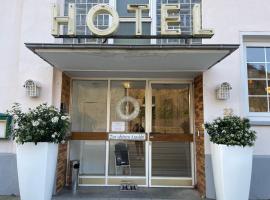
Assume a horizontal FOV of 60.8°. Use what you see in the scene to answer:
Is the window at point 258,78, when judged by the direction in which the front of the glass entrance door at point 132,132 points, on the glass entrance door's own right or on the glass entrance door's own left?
on the glass entrance door's own left

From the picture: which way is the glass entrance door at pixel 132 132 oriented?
toward the camera

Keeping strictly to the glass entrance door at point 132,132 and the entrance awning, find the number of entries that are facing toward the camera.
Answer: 2

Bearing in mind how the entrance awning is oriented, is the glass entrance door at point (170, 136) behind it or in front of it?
behind

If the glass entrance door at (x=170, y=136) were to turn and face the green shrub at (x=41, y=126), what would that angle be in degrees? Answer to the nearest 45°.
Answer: approximately 45° to its right

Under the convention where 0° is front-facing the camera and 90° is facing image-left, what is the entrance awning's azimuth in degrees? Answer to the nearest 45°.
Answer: approximately 0°

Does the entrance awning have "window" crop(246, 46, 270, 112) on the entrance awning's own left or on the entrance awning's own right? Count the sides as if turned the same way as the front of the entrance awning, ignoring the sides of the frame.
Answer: on the entrance awning's own left

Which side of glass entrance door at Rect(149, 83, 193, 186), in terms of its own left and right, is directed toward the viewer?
front

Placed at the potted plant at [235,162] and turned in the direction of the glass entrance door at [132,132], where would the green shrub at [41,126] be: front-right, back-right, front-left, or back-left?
front-left

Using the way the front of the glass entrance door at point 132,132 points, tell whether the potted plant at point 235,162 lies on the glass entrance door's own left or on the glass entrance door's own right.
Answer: on the glass entrance door's own left

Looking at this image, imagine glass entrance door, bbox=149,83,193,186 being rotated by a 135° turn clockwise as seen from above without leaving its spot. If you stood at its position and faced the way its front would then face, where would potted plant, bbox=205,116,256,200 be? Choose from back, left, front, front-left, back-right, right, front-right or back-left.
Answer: back
